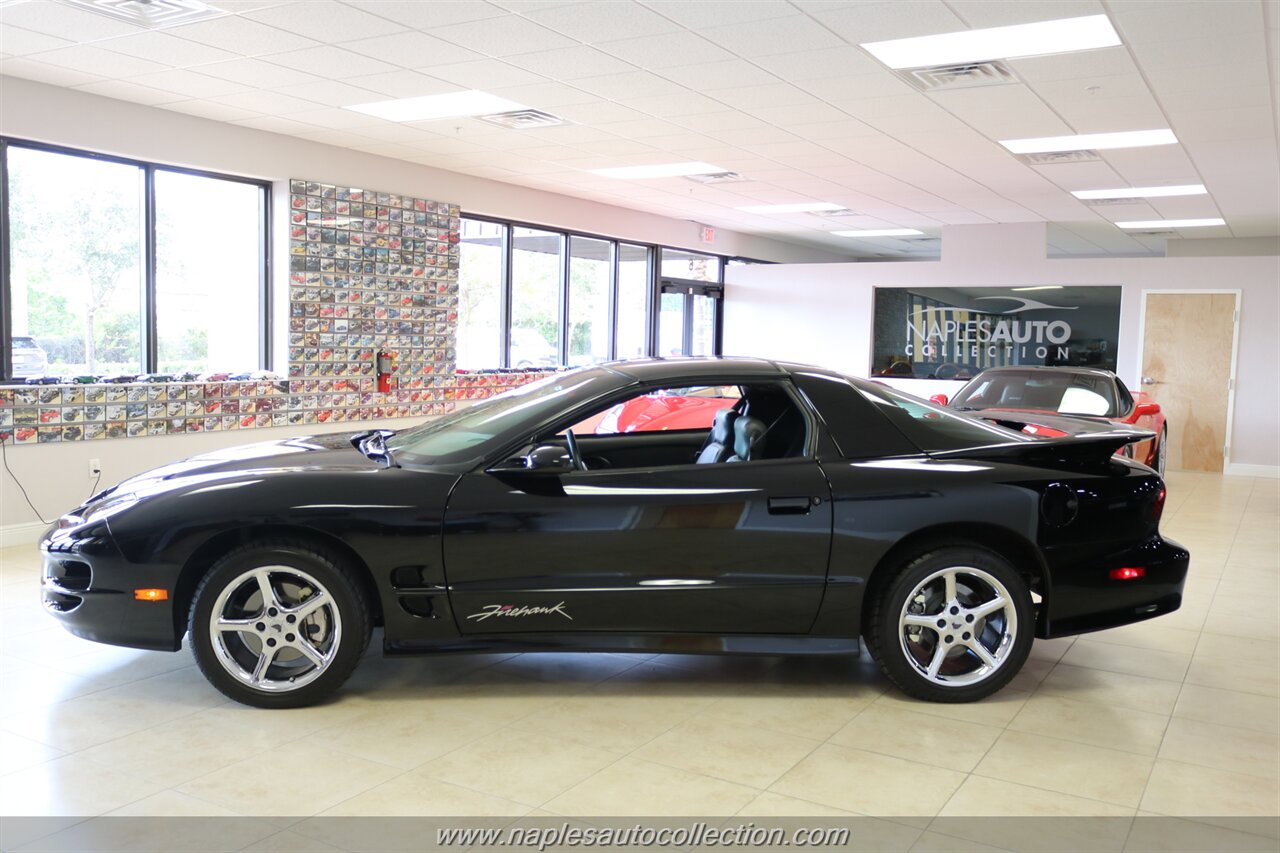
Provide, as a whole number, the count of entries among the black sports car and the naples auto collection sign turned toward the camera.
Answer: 1

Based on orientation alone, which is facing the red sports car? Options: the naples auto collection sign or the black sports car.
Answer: the naples auto collection sign

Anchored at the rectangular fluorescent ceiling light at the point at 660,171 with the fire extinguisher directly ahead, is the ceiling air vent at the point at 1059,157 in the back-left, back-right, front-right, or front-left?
back-left

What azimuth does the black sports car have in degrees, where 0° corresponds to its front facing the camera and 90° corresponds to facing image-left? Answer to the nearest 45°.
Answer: approximately 90°

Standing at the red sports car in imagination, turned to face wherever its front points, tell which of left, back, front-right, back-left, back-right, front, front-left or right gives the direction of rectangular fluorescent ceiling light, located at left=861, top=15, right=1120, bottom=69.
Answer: front-left

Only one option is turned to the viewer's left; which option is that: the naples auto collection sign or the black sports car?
the black sports car

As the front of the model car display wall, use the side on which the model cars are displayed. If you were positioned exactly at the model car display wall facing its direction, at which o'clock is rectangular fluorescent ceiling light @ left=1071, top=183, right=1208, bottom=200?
The rectangular fluorescent ceiling light is roughly at 11 o'clock from the model car display wall.

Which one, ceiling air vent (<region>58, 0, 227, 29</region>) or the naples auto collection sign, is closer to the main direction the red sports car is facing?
the ceiling air vent

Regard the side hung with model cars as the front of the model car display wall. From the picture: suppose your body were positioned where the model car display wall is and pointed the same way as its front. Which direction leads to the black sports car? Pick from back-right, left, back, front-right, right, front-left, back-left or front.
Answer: front-right

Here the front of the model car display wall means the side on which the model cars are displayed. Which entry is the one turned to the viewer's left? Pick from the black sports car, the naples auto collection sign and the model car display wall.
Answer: the black sports car

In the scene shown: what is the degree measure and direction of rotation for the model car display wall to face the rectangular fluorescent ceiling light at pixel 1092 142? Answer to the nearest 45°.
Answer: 0° — it already faces it

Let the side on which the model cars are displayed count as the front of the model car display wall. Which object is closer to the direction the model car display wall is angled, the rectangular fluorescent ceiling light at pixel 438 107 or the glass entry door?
the rectangular fluorescent ceiling light

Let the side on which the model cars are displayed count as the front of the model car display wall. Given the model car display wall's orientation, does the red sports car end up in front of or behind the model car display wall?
in front
